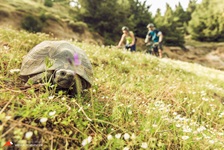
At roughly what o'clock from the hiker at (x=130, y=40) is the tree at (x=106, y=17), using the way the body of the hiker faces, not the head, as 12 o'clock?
The tree is roughly at 4 o'clock from the hiker.

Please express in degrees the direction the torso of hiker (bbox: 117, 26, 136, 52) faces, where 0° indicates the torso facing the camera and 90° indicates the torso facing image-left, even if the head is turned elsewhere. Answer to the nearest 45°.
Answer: approximately 45°

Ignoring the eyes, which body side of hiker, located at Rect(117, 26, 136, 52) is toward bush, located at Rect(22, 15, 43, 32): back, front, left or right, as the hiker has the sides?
right

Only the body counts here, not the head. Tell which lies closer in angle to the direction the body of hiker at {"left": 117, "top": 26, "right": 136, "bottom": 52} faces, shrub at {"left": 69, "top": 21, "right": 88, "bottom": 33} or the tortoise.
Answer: the tortoise

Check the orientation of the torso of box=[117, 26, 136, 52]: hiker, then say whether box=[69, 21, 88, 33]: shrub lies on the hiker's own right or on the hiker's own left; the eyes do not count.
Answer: on the hiker's own right
